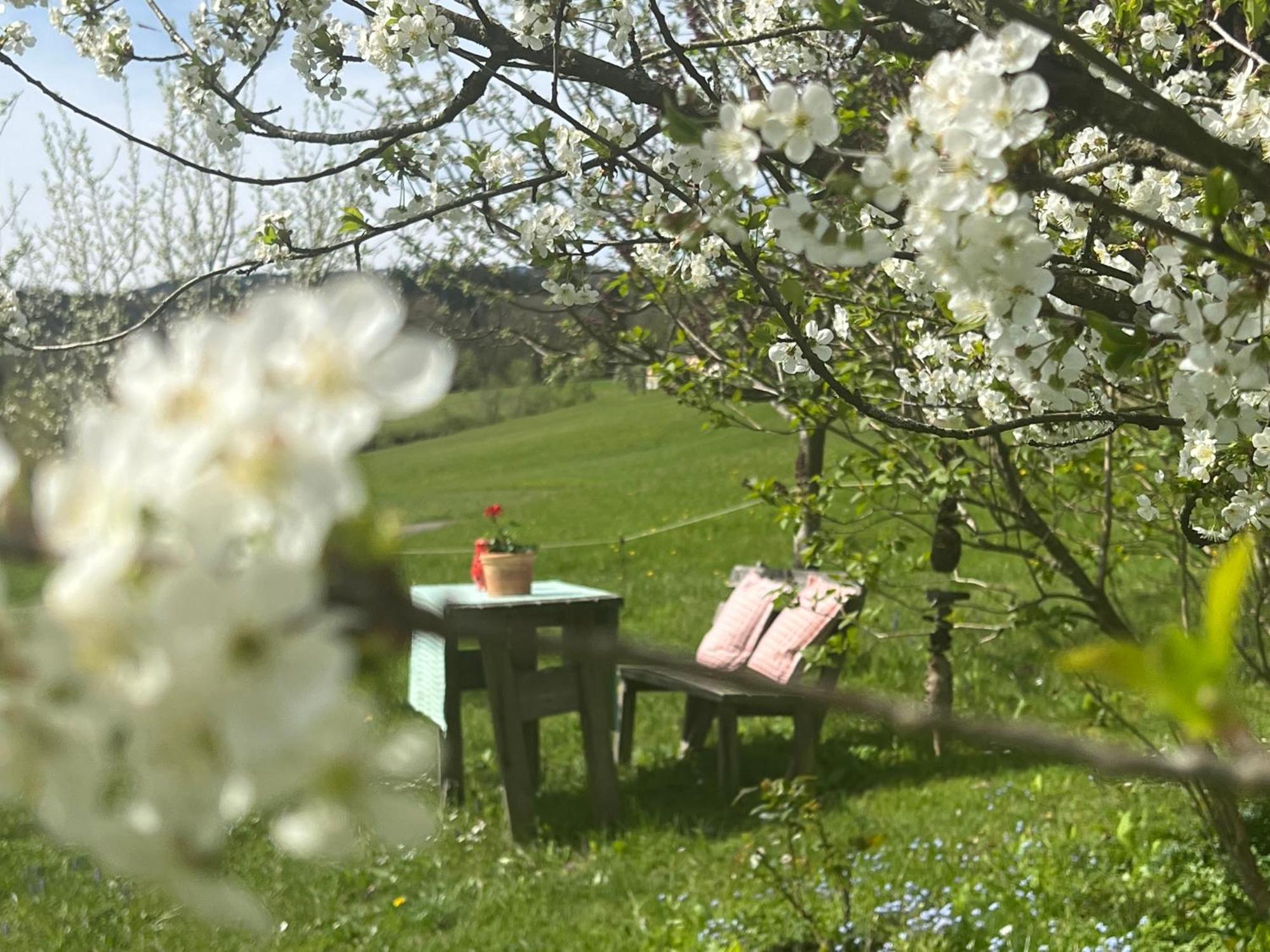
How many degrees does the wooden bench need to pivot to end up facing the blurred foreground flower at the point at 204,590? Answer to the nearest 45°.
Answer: approximately 45° to its left

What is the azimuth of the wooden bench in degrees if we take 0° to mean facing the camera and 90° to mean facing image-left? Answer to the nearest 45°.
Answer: approximately 45°

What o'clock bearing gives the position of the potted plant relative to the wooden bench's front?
The potted plant is roughly at 2 o'clock from the wooden bench.
